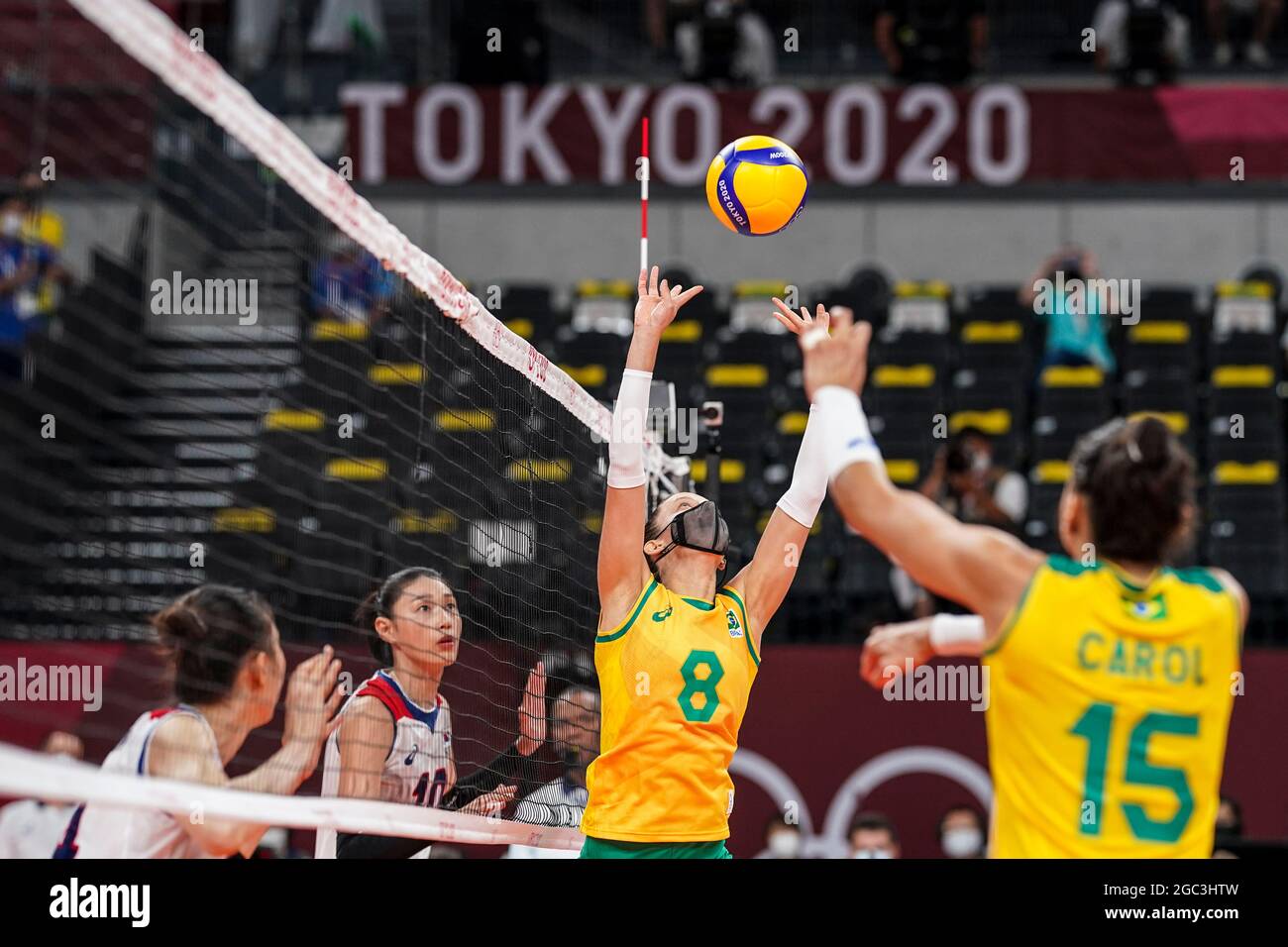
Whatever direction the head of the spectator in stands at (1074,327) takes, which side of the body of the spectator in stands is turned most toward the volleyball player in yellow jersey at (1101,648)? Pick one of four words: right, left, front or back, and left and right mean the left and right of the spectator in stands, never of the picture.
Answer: front

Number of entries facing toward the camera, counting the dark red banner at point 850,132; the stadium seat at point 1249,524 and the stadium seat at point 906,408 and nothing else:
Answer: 3

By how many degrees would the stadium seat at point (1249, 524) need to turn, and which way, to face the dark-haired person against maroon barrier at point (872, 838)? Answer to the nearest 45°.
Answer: approximately 45° to its right

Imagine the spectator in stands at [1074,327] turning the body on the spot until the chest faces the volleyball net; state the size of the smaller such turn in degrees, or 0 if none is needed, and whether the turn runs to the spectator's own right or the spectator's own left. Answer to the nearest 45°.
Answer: approximately 45° to the spectator's own right

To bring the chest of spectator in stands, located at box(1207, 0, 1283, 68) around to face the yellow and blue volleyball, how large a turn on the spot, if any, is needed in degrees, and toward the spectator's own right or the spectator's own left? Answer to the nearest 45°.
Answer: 0° — they already face it

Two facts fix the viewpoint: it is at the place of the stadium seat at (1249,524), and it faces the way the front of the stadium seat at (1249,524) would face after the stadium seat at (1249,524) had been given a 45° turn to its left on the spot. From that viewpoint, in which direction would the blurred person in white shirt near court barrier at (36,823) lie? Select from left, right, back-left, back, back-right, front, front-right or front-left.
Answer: right
